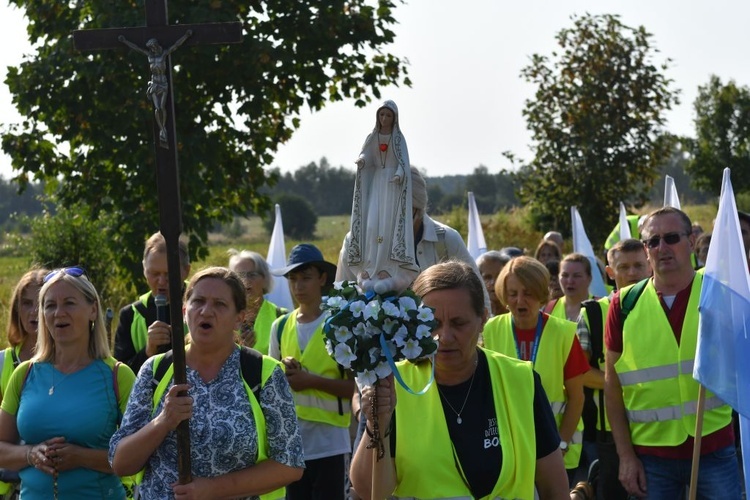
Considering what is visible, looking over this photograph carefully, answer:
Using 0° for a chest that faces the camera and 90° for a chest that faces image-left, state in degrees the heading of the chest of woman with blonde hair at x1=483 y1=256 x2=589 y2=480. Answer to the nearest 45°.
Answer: approximately 0°

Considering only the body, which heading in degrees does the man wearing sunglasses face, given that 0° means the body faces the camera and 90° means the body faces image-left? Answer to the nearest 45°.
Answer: approximately 0°

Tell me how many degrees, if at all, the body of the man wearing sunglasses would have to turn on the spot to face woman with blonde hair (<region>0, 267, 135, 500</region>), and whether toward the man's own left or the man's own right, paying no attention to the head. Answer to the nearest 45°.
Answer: approximately 45° to the man's own right

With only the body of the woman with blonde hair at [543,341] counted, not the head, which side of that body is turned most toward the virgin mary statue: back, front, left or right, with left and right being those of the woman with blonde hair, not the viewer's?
right

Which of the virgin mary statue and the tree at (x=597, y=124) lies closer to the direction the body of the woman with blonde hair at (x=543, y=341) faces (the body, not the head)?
the virgin mary statue

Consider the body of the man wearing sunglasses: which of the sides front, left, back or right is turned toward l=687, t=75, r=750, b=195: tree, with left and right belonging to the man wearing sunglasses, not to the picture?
back

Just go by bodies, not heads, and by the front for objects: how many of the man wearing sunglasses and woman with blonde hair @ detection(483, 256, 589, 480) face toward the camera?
2

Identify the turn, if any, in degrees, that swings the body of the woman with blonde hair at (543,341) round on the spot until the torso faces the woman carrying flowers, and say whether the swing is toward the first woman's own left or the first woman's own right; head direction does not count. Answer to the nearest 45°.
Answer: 0° — they already face them

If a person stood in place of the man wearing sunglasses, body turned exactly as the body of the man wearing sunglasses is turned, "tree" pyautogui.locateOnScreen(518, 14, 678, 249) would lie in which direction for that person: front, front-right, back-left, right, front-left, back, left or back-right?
back
